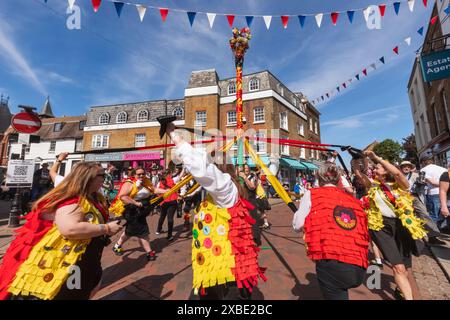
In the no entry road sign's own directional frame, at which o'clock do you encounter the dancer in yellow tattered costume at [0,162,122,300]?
The dancer in yellow tattered costume is roughly at 12 o'clock from the no entry road sign.

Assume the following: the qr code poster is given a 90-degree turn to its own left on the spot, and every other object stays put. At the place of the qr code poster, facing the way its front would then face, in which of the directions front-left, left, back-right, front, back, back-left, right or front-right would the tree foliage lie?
front

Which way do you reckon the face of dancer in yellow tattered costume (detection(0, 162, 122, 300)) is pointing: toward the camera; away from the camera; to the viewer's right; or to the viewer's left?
to the viewer's right

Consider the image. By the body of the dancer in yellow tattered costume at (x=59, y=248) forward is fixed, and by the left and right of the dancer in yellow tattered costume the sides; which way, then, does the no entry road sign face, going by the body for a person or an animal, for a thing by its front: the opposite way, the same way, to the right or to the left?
to the right

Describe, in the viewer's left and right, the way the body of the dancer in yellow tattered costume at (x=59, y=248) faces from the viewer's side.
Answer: facing to the right of the viewer

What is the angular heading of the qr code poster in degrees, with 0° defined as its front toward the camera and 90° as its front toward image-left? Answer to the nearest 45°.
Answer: approximately 0°

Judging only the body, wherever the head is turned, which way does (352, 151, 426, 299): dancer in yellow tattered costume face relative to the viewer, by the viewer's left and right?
facing the viewer and to the left of the viewer

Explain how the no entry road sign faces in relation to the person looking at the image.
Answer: facing the viewer

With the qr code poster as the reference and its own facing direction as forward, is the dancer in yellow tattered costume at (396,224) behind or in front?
in front

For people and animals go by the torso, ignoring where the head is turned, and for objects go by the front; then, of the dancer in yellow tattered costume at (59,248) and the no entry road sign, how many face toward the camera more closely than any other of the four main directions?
1

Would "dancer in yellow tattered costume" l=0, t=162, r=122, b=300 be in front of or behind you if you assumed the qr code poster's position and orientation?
in front

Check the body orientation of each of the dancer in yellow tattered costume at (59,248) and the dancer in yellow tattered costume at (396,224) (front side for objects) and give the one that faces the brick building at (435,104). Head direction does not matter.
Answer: the dancer in yellow tattered costume at (59,248)
